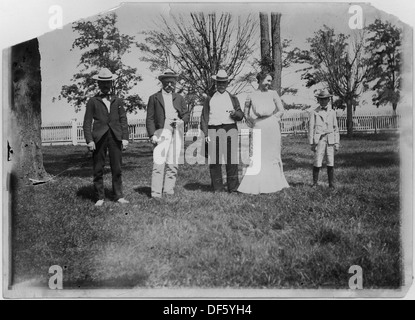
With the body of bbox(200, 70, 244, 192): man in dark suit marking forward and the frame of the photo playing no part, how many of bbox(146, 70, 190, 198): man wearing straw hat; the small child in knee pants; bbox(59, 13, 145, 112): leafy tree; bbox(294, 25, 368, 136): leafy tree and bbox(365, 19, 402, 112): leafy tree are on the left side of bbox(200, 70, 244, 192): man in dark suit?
3

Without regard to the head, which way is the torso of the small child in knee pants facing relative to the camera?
toward the camera

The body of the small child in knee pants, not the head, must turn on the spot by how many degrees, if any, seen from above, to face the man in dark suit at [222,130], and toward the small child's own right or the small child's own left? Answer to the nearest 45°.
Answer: approximately 90° to the small child's own right

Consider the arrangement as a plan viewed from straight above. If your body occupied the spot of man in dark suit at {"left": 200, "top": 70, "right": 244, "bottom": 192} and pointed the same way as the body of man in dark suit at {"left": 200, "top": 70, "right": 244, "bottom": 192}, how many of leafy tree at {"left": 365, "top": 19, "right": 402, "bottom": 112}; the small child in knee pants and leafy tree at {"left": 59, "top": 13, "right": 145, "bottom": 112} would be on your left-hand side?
2
